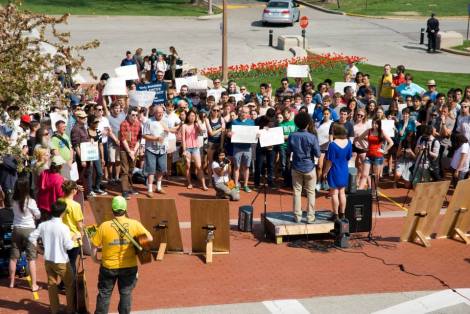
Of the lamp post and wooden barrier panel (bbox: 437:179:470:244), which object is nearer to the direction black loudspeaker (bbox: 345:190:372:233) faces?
the lamp post

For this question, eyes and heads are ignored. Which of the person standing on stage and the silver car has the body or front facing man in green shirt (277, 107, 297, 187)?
the person standing on stage

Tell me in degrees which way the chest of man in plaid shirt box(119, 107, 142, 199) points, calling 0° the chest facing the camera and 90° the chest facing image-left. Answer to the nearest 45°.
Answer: approximately 315°

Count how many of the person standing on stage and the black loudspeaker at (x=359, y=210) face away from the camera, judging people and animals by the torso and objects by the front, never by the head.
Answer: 2

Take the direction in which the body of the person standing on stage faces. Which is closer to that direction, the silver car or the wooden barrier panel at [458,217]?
the silver car

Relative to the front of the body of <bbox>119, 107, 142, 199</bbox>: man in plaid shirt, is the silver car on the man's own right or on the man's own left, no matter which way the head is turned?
on the man's own left

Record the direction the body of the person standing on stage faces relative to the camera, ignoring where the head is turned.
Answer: away from the camera

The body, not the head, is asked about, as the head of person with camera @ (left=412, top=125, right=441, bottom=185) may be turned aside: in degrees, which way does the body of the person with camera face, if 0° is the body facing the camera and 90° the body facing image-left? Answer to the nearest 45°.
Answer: approximately 45°

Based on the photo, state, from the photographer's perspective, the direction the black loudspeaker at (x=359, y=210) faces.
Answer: facing away from the viewer

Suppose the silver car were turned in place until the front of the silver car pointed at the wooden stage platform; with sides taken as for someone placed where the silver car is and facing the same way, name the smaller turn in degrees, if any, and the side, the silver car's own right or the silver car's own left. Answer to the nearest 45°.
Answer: approximately 135° to the silver car's own right
